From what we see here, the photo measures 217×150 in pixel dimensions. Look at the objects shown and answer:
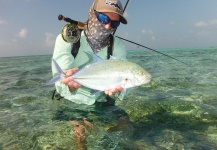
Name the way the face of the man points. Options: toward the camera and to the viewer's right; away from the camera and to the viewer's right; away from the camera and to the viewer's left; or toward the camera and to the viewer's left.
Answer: toward the camera and to the viewer's right
